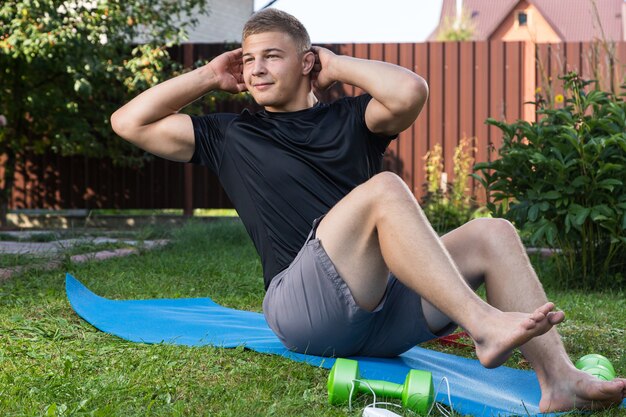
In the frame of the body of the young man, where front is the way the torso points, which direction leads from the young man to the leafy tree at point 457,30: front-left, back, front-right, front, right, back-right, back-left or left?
back-left

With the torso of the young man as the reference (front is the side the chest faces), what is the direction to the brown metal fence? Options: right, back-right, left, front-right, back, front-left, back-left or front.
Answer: back-left

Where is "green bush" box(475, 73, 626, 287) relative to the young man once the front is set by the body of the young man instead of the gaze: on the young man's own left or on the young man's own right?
on the young man's own left

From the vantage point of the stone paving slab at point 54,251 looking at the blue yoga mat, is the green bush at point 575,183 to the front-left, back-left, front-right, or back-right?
front-left

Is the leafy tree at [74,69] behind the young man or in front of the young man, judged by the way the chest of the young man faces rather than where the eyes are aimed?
behind

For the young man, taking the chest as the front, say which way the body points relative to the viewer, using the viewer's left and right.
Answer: facing the viewer and to the right of the viewer
